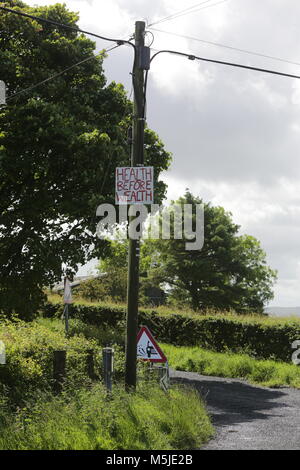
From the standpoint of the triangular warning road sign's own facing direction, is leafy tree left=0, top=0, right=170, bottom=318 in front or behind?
behind

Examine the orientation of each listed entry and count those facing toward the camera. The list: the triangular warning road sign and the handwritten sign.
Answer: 2

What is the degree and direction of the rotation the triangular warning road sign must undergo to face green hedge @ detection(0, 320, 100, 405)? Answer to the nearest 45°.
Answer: approximately 135° to its right

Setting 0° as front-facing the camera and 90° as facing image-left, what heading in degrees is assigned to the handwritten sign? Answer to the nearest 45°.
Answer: approximately 0°

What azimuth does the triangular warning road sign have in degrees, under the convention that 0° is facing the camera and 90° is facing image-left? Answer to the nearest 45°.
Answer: approximately 0°

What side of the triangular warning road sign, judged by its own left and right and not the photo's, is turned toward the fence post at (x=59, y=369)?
right
